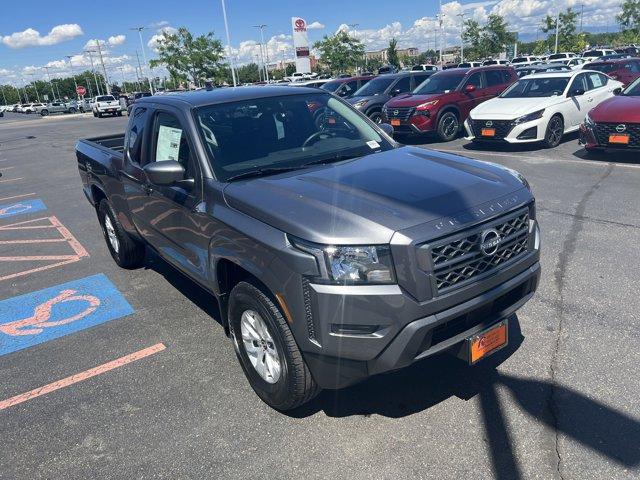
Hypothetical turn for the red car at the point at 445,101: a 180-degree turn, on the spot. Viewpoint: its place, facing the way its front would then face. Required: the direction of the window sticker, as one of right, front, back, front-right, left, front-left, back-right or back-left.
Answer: back-right

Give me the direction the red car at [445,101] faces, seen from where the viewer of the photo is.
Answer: facing the viewer and to the left of the viewer

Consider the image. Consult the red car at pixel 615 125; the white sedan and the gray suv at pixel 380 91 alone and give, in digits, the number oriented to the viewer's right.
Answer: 0

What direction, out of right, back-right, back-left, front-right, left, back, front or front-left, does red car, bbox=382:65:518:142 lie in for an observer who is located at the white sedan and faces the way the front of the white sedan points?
right

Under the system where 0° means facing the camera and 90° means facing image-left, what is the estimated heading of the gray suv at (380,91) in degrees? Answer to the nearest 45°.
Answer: approximately 45°

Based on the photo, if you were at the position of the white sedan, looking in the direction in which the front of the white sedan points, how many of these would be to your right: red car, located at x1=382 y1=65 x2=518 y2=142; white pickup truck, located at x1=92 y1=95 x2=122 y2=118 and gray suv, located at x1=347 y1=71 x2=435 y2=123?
3

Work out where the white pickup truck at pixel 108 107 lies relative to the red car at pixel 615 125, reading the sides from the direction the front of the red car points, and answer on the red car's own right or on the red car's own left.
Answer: on the red car's own right

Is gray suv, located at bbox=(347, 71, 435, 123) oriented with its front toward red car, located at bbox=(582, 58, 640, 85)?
no

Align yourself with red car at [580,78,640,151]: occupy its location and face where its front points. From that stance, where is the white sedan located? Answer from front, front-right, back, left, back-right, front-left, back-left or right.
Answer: right

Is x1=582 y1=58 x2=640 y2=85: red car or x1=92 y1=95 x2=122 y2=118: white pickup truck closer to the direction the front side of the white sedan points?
the white pickup truck

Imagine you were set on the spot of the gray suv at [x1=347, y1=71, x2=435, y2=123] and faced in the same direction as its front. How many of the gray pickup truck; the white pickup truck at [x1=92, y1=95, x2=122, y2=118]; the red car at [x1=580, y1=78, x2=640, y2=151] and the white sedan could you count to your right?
1

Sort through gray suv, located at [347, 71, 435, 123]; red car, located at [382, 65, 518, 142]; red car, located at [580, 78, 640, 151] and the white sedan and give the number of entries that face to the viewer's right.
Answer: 0

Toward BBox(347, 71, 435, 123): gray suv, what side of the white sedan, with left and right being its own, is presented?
right

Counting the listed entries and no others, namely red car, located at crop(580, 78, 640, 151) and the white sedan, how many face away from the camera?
0

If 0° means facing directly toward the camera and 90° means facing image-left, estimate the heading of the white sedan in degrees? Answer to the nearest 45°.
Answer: approximately 45°

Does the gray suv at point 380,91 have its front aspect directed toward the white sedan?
no

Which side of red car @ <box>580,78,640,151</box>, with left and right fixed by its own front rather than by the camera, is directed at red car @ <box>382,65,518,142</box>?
right

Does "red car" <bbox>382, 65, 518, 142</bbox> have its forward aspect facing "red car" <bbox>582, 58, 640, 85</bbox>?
no

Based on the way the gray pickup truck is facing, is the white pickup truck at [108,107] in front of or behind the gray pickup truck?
behind
